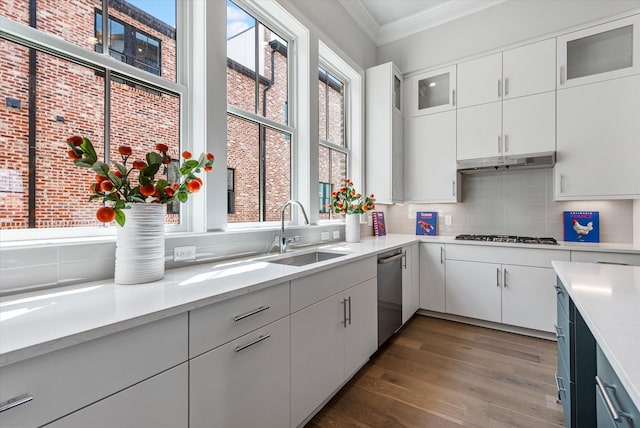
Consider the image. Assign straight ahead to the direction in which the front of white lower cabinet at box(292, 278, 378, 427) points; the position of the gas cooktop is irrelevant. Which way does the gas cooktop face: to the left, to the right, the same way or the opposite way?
to the right

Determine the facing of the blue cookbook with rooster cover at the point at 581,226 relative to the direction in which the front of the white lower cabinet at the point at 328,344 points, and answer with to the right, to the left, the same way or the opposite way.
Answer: to the right

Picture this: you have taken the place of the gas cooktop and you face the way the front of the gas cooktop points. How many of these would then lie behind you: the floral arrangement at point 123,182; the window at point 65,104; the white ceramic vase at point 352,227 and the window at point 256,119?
0

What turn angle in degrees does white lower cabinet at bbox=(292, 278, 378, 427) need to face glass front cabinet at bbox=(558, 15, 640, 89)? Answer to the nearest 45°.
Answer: approximately 45° to its left

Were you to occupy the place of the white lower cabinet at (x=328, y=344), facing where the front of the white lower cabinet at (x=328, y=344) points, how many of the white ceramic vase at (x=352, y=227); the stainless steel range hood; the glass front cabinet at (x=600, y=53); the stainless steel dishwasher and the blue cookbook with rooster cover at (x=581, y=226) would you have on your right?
0

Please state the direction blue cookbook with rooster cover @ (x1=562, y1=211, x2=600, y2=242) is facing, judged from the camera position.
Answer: facing the viewer

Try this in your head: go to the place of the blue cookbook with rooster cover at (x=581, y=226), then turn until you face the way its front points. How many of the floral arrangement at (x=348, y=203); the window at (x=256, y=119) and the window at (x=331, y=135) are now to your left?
0

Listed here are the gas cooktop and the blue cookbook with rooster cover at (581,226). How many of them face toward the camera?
2

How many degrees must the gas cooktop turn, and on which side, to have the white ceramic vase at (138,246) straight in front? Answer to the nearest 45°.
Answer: approximately 45° to its right

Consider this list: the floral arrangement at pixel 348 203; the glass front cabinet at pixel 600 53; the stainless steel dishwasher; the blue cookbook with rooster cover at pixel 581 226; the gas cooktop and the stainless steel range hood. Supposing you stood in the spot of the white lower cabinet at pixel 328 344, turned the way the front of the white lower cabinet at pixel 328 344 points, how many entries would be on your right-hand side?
0

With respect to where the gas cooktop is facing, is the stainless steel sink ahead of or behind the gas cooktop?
ahead

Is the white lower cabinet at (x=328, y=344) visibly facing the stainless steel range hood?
no

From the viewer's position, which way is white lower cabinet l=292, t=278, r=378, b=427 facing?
facing the viewer and to the right of the viewer

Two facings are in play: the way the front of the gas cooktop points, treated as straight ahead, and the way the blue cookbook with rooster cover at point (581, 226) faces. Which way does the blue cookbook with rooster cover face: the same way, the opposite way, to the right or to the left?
the same way
